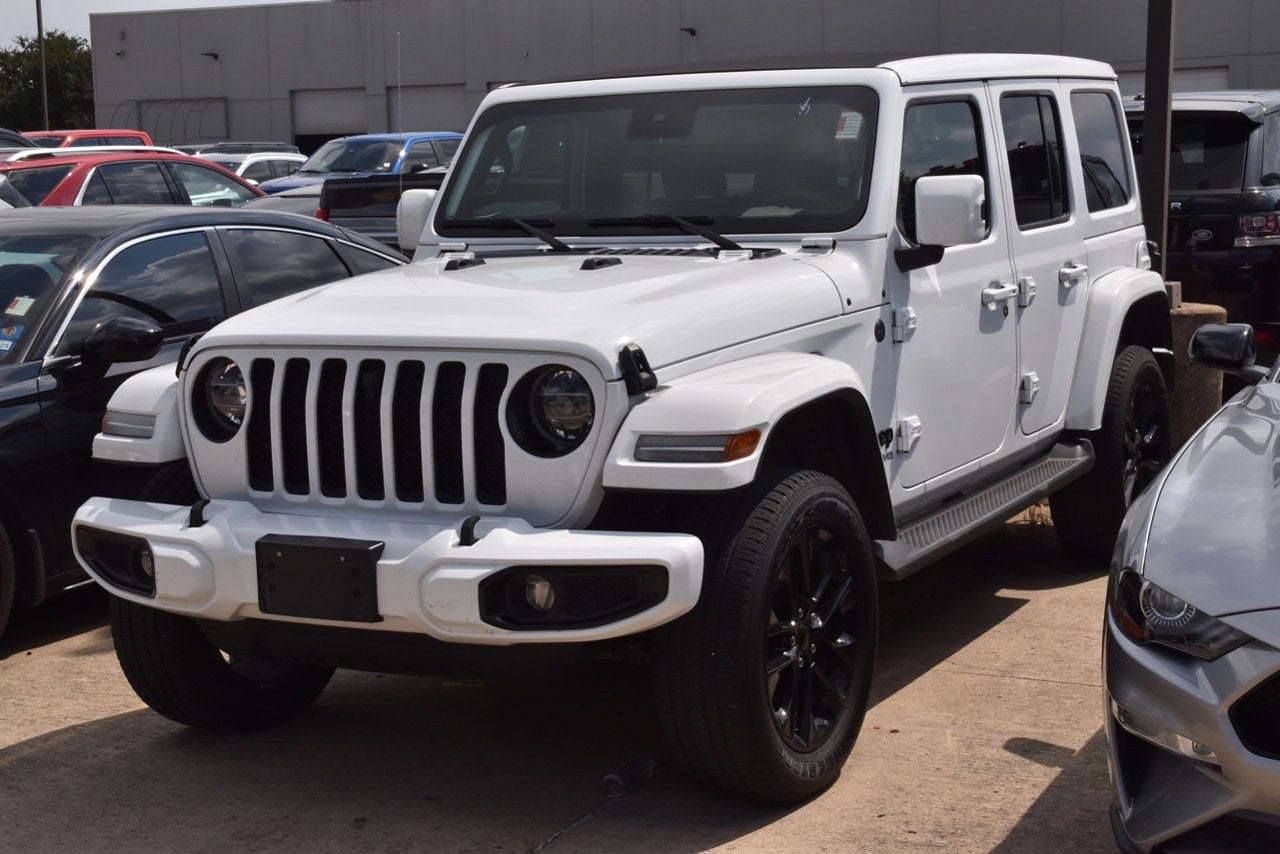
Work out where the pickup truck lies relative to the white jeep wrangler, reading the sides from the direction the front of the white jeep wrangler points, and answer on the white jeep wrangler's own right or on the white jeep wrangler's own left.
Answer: on the white jeep wrangler's own right

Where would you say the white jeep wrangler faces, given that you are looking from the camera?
facing the viewer and to the left of the viewer

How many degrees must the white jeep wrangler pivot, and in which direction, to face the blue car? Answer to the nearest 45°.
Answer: approximately 135° to its right

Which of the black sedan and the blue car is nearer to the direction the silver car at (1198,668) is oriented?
the black sedan

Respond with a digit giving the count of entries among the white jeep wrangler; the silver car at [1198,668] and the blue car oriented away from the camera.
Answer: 0

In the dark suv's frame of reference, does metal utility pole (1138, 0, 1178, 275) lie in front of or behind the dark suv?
behind

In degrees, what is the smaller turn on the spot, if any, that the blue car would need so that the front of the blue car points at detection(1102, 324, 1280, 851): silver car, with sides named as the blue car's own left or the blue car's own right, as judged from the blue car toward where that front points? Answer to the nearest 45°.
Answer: approximately 45° to the blue car's own left

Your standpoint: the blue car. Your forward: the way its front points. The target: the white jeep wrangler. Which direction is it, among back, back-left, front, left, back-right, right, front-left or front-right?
front-left

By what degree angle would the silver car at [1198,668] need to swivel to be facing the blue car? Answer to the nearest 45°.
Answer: approximately 90° to its right

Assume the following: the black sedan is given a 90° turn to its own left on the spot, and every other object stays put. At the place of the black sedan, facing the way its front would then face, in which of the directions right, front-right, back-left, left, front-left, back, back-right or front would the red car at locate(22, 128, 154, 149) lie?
back-left

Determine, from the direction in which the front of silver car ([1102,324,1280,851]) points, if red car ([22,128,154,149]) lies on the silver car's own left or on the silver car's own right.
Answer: on the silver car's own right

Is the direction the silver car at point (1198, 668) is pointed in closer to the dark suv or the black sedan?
the black sedan

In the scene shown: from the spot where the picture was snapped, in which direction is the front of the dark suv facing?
facing away from the viewer and to the right of the viewer

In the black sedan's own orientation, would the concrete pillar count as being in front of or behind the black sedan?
behind

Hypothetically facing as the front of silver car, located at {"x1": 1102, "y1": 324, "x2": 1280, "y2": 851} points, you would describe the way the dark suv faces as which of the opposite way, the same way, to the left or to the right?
the opposite way

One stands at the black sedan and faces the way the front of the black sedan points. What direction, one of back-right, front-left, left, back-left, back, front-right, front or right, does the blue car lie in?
back-right

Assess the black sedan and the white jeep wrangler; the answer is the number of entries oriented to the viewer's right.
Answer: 0

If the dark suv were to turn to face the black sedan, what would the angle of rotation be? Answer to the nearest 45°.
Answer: approximately 180°

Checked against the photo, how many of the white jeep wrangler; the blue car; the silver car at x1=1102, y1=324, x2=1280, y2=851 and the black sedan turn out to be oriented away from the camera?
0

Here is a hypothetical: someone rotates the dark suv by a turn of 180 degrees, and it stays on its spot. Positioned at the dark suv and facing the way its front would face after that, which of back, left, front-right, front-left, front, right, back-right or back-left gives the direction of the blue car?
right
